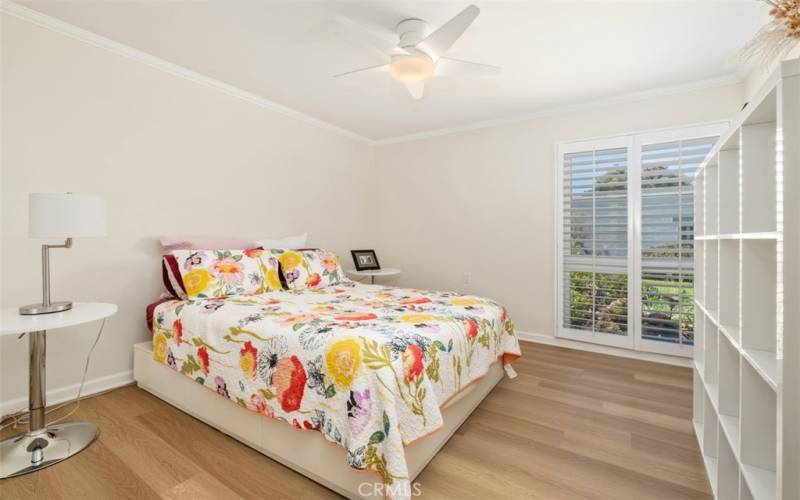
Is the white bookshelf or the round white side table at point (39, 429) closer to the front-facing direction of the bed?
the white bookshelf

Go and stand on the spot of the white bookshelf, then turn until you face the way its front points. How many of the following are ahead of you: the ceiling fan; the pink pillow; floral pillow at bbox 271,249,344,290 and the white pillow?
4

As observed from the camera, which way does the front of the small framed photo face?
facing the viewer and to the right of the viewer

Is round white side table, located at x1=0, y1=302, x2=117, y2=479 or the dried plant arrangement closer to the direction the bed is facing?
the dried plant arrangement

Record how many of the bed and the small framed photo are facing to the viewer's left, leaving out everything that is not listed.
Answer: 0

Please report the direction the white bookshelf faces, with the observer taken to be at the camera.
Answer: facing to the left of the viewer

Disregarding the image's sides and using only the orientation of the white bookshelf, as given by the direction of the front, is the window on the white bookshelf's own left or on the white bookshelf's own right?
on the white bookshelf's own right

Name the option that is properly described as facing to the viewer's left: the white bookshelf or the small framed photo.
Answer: the white bookshelf

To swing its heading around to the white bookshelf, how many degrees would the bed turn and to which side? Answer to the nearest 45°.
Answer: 0° — it already faces it

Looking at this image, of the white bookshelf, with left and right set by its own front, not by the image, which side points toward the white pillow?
front

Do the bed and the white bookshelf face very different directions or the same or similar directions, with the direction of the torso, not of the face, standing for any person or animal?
very different directions

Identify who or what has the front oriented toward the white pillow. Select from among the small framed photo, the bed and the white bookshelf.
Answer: the white bookshelf

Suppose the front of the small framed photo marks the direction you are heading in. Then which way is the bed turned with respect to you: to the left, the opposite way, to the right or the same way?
the same way

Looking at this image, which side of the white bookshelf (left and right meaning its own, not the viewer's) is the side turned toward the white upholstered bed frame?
front
